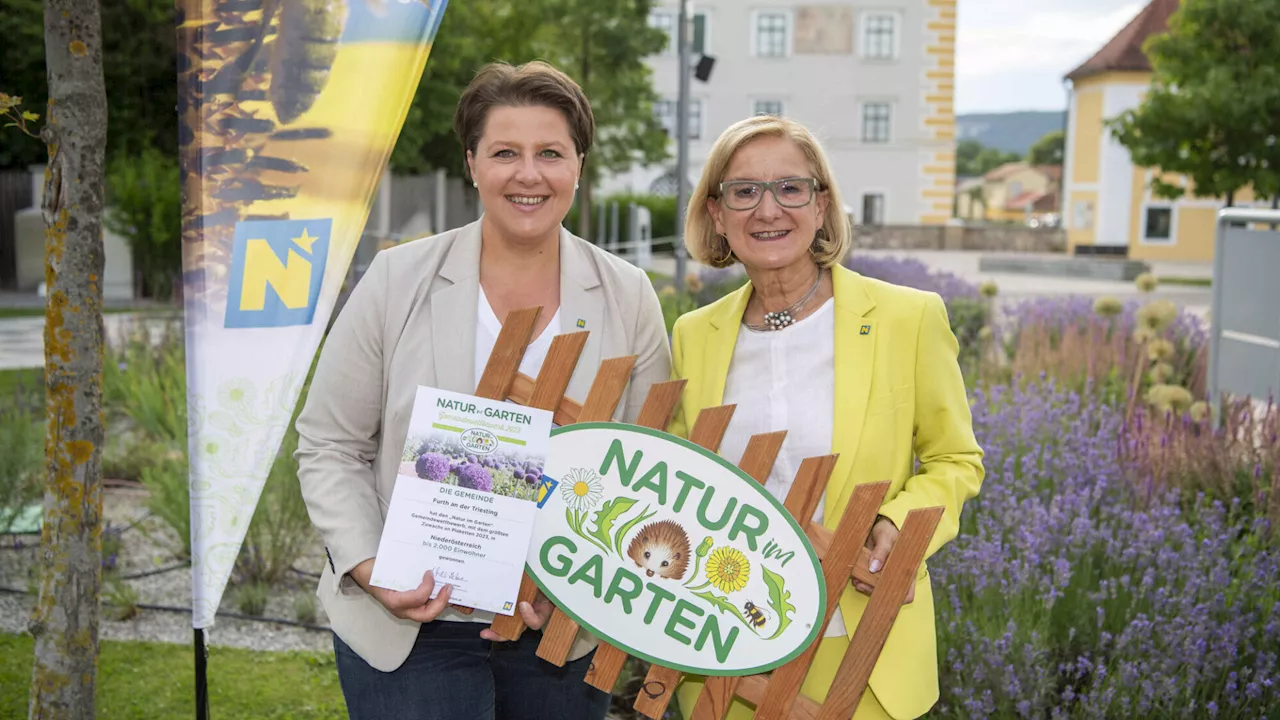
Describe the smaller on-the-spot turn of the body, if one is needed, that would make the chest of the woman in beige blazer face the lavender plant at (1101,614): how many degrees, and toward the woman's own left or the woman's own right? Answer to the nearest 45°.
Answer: approximately 135° to the woman's own left

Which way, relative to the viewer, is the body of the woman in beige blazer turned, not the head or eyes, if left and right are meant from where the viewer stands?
facing the viewer

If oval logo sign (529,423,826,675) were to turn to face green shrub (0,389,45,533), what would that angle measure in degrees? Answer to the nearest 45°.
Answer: approximately 135° to its right

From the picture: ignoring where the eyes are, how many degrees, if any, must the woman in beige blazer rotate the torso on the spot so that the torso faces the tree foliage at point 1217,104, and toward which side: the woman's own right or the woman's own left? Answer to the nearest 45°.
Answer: approximately 135° to the woman's own left

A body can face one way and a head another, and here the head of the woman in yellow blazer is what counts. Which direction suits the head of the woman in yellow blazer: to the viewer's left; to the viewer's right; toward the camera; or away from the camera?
toward the camera

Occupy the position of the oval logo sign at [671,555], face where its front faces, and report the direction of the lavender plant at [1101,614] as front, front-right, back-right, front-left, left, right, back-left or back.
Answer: back-left

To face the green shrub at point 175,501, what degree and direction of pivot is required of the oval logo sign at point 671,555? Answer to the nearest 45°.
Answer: approximately 135° to its right

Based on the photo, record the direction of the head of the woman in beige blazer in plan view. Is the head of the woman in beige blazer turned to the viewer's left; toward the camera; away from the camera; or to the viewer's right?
toward the camera

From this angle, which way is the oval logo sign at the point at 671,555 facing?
toward the camera
